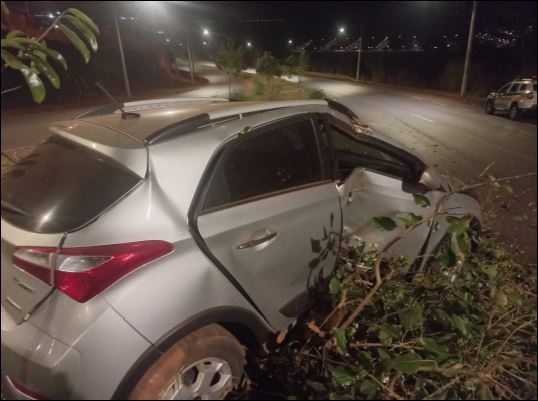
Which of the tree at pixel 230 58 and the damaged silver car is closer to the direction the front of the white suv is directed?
the tree

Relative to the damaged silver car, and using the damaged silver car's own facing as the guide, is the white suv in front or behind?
in front

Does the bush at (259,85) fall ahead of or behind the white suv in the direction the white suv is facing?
ahead

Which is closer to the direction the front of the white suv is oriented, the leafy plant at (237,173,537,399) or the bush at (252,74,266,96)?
the bush

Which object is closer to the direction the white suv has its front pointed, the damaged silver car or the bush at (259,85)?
the bush

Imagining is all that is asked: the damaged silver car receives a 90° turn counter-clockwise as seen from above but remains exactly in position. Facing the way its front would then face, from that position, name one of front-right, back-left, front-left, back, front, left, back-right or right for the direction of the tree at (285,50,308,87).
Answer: front-right

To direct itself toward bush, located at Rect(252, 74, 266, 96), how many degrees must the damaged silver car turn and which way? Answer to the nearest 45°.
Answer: approximately 45° to its left

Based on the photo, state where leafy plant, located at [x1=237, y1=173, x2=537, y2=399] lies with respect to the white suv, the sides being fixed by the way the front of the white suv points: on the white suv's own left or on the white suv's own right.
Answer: on the white suv's own left

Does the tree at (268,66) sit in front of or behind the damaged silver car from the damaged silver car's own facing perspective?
in front

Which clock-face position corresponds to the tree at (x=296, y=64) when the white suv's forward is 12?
The tree is roughly at 12 o'clock from the white suv.

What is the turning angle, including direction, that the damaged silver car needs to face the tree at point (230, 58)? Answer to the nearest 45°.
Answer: approximately 45° to its left

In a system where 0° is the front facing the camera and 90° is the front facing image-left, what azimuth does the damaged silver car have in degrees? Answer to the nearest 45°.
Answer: approximately 225°

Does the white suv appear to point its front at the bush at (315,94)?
yes
